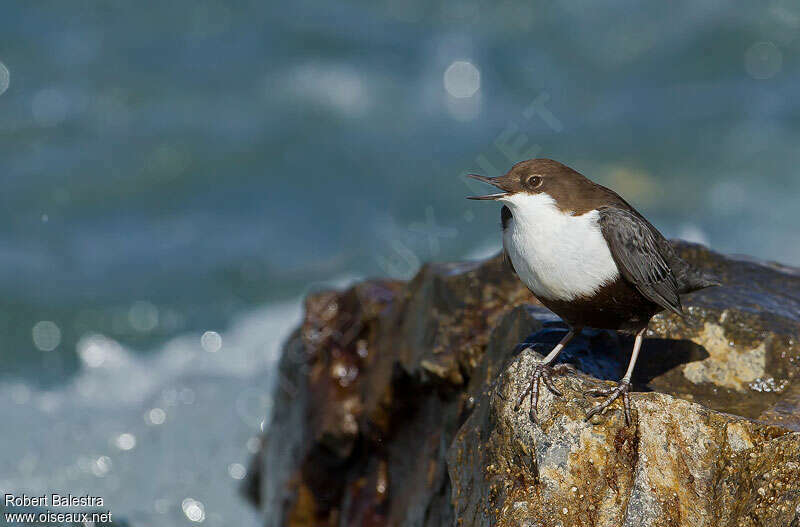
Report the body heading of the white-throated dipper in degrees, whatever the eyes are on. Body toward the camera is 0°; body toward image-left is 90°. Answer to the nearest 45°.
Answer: approximately 45°
